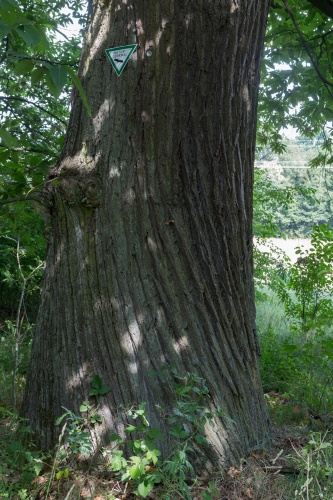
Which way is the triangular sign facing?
toward the camera
